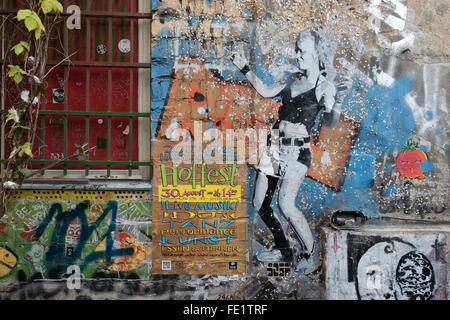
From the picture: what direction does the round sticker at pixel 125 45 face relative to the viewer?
toward the camera

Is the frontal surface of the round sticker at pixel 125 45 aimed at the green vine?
no
